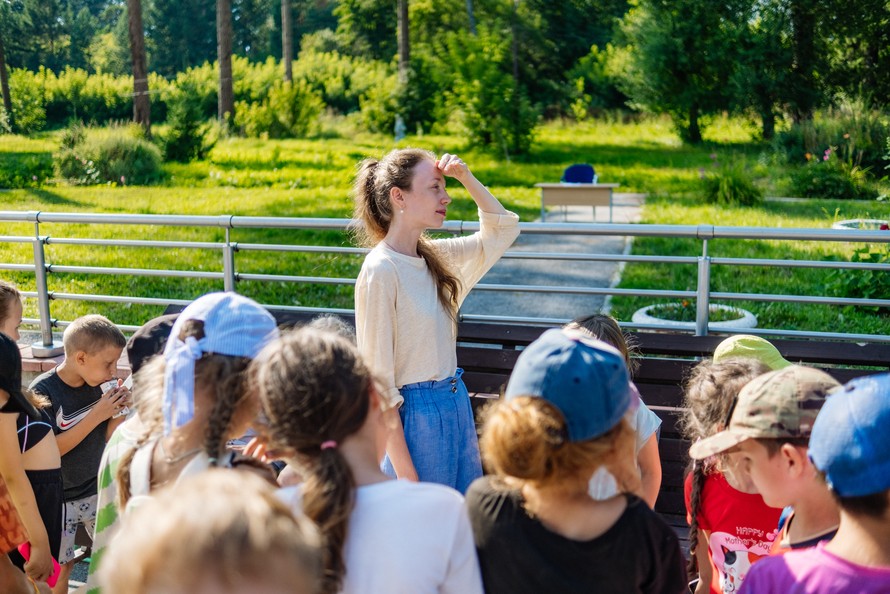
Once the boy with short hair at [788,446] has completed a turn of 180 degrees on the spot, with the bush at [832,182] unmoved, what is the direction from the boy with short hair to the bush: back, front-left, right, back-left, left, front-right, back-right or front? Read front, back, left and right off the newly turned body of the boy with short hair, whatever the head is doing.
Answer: left

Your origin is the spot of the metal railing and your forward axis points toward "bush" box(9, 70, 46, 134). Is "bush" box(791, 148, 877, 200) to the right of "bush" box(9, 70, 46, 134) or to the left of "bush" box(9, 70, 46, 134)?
right

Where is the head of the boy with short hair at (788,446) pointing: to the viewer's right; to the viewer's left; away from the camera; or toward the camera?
to the viewer's left

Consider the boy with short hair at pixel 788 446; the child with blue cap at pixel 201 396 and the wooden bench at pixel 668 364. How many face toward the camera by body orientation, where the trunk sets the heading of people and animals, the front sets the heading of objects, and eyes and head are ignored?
1

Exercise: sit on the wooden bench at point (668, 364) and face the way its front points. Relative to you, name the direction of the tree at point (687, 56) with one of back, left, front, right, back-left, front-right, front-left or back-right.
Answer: back

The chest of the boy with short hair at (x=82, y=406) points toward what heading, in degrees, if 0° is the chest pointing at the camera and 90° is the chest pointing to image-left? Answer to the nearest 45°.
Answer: approximately 315°

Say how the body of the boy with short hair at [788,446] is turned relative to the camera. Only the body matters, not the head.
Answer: to the viewer's left

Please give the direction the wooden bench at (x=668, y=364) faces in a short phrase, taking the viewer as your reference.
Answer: facing the viewer

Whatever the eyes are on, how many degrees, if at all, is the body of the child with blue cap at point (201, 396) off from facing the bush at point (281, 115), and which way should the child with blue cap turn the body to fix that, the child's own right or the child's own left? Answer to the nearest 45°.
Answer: approximately 45° to the child's own left

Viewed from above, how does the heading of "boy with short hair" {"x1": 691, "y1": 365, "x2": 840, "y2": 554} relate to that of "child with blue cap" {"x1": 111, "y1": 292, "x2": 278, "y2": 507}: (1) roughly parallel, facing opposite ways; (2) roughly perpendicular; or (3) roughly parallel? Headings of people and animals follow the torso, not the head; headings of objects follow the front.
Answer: roughly perpendicular

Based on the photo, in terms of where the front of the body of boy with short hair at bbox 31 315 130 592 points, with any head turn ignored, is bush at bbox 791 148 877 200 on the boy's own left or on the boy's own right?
on the boy's own left

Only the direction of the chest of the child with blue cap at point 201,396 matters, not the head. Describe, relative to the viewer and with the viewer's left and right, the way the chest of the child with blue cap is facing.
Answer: facing away from the viewer and to the right of the viewer

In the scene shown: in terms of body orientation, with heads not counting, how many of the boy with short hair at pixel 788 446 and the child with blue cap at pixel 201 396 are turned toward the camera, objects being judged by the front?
0
